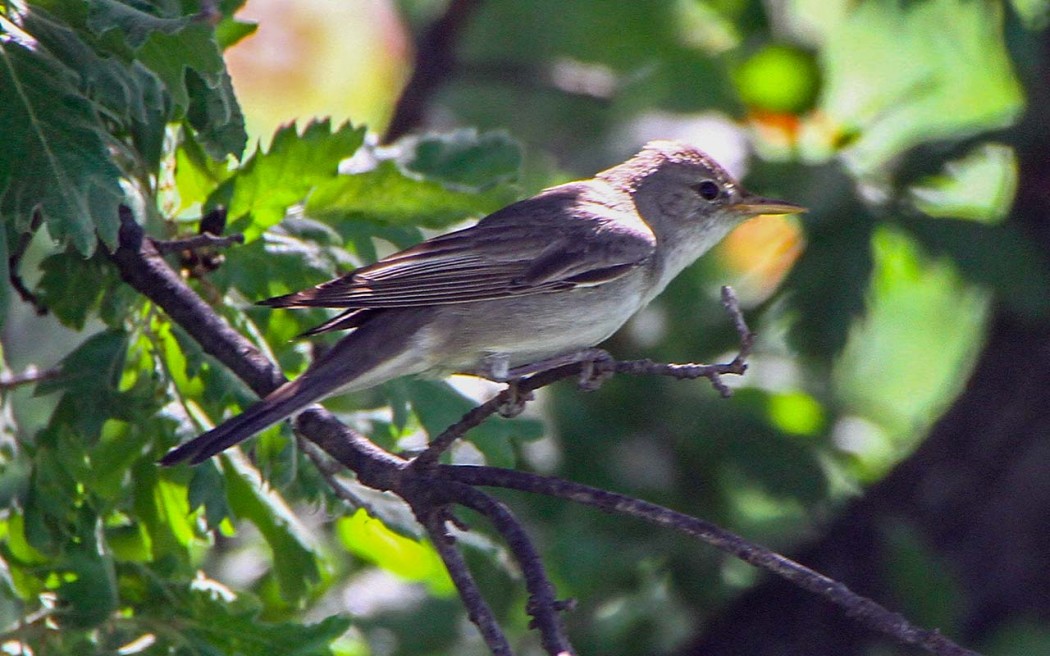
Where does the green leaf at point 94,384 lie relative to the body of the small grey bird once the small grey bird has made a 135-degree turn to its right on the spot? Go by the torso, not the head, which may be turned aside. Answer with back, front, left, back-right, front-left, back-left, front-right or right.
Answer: front

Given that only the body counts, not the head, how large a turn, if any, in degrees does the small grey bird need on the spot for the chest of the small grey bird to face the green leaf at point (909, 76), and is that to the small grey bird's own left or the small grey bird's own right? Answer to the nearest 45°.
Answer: approximately 45° to the small grey bird's own left

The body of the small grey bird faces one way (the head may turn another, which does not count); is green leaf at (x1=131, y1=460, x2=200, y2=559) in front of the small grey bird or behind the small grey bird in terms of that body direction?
behind

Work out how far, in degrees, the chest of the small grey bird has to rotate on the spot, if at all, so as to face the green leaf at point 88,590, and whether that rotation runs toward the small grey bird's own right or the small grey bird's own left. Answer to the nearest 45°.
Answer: approximately 135° to the small grey bird's own right

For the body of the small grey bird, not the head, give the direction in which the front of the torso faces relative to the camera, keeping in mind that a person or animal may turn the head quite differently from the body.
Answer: to the viewer's right

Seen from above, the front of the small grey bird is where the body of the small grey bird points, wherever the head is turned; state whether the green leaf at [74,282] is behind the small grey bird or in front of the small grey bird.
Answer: behind

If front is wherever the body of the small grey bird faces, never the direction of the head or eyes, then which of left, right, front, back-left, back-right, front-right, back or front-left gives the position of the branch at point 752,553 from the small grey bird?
front

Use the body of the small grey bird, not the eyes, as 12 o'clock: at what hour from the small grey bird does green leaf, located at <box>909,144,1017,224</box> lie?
The green leaf is roughly at 11 o'clock from the small grey bird.

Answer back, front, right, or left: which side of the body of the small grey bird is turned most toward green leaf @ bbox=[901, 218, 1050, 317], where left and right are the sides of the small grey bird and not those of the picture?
front
